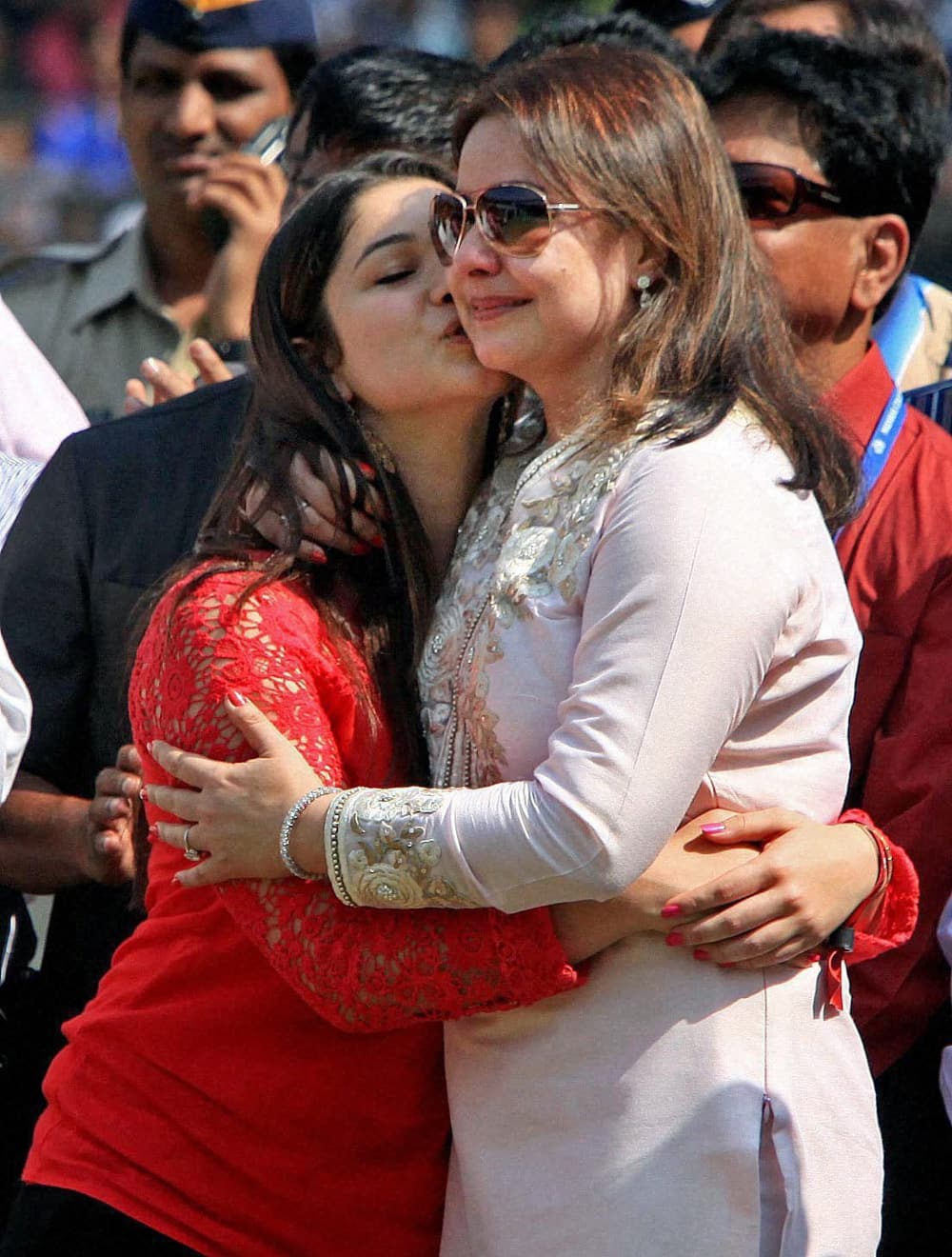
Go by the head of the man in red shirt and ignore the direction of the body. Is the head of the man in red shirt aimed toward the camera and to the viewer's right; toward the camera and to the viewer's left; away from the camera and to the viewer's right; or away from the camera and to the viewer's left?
toward the camera and to the viewer's left

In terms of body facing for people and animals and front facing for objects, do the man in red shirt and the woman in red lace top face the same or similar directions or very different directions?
very different directions

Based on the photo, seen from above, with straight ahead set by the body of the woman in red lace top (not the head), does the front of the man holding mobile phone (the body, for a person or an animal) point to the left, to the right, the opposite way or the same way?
to the right

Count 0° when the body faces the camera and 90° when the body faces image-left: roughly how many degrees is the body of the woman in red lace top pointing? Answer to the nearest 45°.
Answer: approximately 270°

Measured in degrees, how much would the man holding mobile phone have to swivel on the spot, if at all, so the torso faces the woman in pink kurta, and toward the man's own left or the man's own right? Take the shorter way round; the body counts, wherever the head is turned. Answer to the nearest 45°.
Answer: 0° — they already face them

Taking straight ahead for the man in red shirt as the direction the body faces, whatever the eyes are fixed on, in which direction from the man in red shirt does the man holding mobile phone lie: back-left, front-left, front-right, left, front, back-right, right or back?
right

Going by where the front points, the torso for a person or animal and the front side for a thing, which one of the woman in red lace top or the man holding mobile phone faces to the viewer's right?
the woman in red lace top

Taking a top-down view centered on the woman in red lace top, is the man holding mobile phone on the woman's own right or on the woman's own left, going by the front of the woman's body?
on the woman's own left

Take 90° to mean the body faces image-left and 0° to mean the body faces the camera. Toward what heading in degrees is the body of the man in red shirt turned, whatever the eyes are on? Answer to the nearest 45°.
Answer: approximately 45°

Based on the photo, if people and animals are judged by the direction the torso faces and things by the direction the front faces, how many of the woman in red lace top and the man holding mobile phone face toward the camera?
1

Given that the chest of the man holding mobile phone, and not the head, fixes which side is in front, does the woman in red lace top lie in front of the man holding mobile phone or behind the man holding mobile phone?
in front

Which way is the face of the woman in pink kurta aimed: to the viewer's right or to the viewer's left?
to the viewer's left

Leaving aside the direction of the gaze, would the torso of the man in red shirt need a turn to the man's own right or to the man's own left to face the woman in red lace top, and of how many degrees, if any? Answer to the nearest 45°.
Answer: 0° — they already face them
